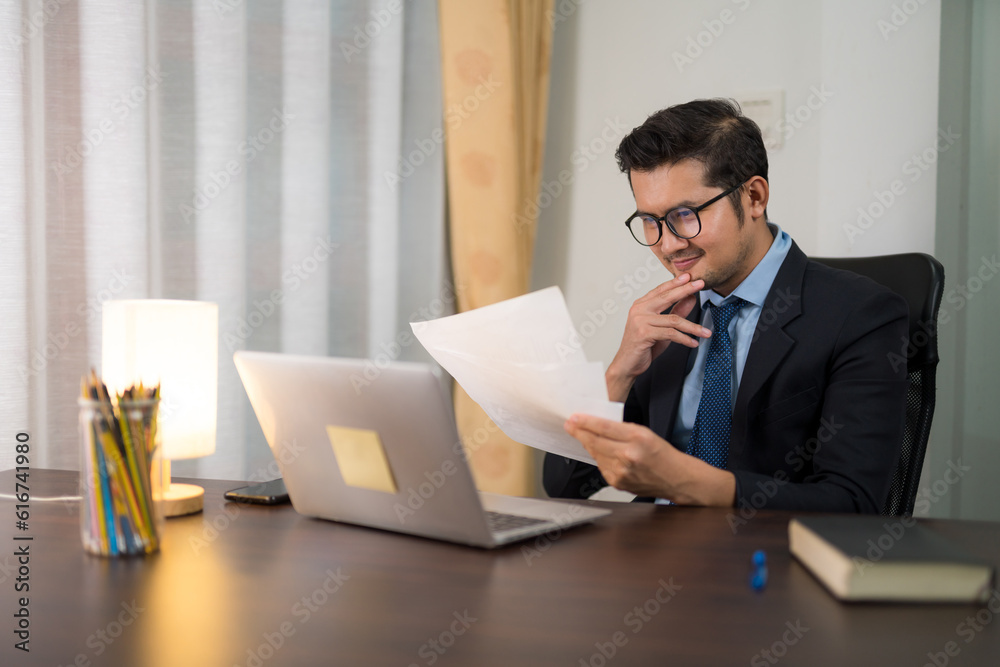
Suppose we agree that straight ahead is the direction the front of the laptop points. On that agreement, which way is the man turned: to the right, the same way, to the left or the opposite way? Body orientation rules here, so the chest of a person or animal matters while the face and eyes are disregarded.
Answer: the opposite way

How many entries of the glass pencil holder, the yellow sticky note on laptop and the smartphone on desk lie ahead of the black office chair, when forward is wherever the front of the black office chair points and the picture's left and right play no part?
3

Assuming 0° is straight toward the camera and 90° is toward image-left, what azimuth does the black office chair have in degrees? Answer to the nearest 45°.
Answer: approximately 45°

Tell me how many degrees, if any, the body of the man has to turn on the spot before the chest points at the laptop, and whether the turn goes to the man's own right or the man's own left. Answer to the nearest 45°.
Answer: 0° — they already face it
